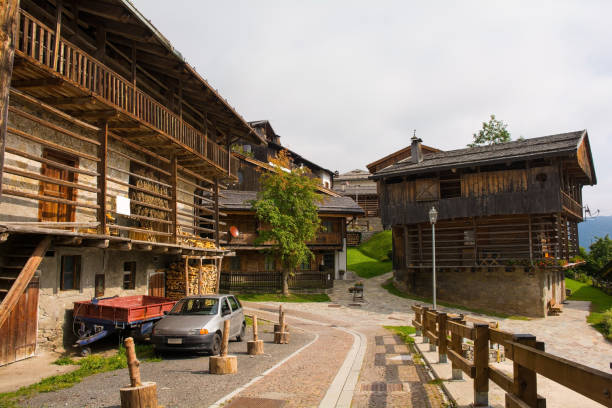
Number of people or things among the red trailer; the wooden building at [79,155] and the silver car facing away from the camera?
0

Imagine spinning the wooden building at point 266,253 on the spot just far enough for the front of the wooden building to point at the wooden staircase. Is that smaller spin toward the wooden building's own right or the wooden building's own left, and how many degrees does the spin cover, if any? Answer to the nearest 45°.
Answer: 0° — it already faces it

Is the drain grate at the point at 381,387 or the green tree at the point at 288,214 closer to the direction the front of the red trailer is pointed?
the drain grate

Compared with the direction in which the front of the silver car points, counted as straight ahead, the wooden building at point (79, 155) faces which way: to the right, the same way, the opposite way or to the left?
to the left

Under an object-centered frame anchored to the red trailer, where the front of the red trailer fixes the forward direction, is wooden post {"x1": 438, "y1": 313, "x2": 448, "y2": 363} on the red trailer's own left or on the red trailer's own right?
on the red trailer's own left

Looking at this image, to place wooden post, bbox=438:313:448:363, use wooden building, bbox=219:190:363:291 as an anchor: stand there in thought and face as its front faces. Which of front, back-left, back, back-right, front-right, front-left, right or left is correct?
front

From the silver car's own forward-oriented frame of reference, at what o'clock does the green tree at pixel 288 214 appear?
The green tree is roughly at 5 o'clock from the silver car.

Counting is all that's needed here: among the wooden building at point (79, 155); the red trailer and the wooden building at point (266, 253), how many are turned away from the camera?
0

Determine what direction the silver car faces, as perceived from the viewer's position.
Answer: facing the viewer and to the left of the viewer

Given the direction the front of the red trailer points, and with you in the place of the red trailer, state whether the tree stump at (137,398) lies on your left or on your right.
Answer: on your left

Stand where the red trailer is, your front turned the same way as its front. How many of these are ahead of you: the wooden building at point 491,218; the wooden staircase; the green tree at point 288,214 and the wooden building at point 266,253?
1

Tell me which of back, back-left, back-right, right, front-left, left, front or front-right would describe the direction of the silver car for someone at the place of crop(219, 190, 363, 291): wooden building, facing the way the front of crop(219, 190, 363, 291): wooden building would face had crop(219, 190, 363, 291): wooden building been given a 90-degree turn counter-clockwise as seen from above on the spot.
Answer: right

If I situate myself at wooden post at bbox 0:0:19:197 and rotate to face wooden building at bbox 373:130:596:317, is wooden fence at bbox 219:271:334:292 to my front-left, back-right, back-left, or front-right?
front-left

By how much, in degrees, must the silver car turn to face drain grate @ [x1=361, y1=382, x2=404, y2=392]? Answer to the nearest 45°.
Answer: approximately 90° to its left

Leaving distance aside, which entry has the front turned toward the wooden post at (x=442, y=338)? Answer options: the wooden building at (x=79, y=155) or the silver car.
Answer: the wooden building

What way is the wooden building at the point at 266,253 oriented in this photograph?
toward the camera

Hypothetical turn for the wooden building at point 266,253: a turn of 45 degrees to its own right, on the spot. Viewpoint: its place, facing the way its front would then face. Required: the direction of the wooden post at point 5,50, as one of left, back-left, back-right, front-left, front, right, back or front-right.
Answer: front-left
